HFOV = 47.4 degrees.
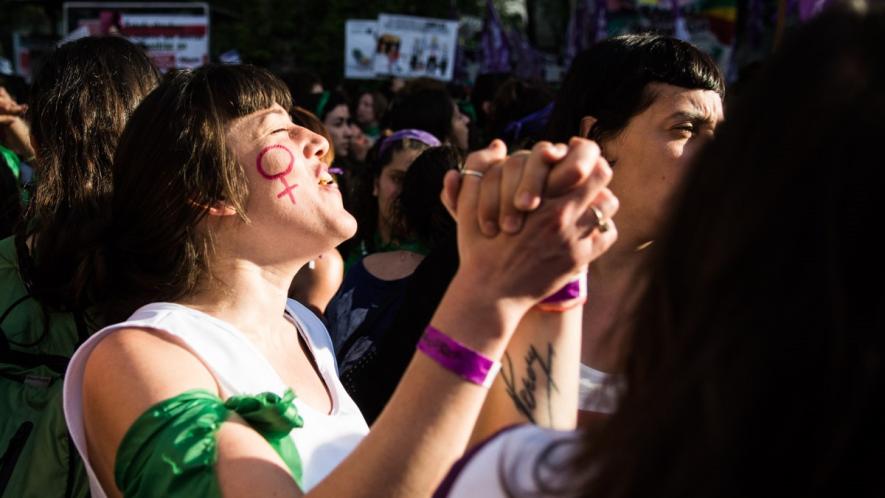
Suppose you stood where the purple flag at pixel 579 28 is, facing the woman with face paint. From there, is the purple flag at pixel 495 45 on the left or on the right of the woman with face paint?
right

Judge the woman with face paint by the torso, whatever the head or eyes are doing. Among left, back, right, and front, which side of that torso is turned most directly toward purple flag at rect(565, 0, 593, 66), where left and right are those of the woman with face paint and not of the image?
left

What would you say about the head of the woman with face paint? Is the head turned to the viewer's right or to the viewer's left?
to the viewer's right

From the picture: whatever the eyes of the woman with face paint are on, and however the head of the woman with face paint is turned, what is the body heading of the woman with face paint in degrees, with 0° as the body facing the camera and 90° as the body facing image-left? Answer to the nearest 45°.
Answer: approximately 270°

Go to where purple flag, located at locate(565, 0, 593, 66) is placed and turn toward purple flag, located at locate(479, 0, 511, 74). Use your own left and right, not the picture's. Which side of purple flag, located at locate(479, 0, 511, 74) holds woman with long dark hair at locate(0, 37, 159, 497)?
left
